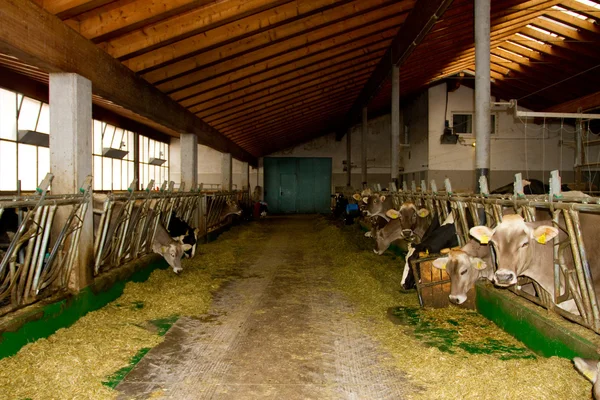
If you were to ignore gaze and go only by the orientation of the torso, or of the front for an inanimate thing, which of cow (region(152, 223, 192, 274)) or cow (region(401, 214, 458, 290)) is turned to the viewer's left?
cow (region(401, 214, 458, 290))

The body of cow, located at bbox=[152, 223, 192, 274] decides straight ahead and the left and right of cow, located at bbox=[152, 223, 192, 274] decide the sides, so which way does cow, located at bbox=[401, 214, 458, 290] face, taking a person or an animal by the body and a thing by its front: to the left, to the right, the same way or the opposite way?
the opposite way

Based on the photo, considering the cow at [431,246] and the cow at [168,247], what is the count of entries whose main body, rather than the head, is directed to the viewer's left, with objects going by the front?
1

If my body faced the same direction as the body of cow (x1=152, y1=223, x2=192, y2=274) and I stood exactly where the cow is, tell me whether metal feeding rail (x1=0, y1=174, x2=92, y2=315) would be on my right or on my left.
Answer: on my right

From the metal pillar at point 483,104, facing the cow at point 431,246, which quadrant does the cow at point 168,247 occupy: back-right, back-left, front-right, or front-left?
front-right

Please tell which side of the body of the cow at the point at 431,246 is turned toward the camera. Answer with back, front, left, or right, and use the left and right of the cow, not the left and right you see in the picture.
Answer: left

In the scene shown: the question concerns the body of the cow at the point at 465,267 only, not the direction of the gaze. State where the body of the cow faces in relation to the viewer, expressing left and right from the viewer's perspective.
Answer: facing the viewer and to the left of the viewer

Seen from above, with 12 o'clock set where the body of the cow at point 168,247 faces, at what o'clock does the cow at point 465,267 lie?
the cow at point 465,267 is roughly at 12 o'clock from the cow at point 168,247.

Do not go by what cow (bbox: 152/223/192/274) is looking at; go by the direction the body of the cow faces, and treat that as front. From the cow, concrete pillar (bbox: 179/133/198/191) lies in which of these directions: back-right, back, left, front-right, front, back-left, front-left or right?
back-left
